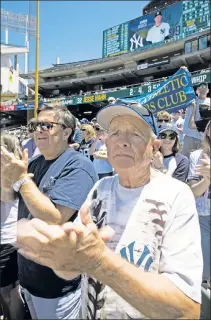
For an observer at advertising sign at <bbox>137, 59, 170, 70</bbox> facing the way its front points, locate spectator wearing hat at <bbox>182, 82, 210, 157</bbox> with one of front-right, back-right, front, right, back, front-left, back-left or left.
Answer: front-left

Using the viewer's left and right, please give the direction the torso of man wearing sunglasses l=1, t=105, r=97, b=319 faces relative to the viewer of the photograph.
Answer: facing the viewer and to the left of the viewer

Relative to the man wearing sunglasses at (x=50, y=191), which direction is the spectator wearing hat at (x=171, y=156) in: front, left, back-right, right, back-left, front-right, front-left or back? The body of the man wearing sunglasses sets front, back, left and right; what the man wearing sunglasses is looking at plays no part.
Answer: back

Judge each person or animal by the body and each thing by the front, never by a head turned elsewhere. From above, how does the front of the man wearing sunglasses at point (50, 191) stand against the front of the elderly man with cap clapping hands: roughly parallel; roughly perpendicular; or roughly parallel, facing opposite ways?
roughly parallel

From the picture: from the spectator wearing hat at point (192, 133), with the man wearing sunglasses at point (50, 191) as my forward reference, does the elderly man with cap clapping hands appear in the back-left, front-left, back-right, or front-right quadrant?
front-left

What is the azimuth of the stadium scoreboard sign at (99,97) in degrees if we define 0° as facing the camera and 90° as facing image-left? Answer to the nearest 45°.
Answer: approximately 45°

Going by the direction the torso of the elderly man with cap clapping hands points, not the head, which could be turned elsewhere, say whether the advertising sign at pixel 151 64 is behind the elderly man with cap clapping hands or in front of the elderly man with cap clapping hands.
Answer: behind

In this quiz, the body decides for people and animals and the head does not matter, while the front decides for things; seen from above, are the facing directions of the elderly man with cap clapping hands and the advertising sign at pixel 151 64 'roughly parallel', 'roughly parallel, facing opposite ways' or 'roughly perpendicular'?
roughly parallel

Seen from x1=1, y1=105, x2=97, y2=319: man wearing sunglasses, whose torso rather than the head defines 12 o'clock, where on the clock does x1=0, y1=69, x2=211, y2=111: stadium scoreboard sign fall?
The stadium scoreboard sign is roughly at 5 o'clock from the man wearing sunglasses.

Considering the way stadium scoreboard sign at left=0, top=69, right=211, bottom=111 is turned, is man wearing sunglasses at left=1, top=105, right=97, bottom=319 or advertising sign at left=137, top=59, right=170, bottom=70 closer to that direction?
the man wearing sunglasses
